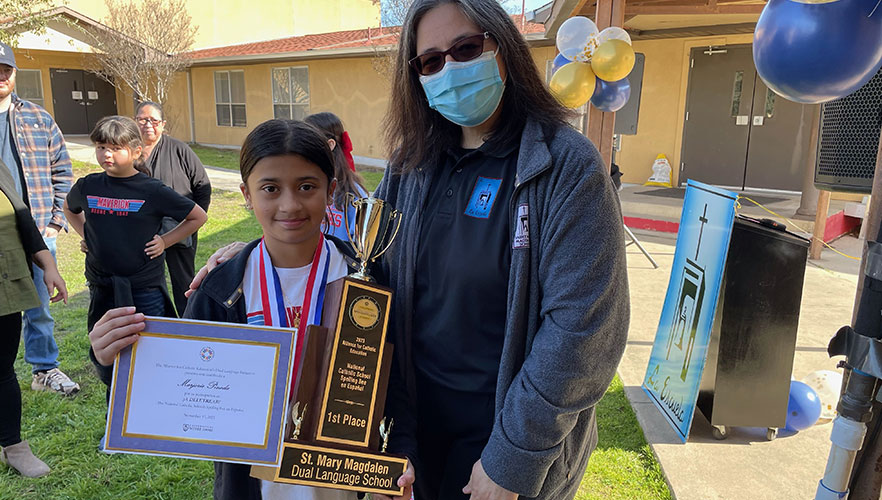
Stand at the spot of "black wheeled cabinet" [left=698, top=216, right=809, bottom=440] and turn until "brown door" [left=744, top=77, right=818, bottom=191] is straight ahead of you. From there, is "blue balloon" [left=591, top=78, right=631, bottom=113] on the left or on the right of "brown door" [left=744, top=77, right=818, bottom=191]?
left

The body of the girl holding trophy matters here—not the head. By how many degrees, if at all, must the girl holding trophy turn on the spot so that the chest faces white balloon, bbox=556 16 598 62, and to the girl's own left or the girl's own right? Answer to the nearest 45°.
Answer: approximately 135° to the girl's own left

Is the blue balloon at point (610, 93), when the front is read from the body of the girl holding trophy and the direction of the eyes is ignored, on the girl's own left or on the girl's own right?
on the girl's own left

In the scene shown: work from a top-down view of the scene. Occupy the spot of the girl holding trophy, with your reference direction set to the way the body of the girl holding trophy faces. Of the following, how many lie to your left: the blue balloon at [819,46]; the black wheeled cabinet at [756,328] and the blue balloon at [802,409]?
3

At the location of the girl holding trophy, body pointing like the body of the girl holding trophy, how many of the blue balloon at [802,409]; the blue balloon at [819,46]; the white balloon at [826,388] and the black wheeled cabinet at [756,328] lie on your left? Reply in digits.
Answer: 4

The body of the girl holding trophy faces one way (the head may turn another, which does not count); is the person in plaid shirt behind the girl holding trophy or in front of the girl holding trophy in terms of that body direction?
behind

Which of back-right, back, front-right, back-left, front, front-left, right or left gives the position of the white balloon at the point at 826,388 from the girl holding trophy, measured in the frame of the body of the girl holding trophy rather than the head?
left

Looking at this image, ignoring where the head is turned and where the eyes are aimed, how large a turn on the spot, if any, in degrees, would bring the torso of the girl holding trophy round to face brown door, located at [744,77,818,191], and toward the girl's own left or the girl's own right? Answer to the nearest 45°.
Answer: approximately 135° to the girl's own left

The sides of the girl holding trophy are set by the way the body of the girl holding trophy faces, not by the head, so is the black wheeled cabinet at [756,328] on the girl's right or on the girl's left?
on the girl's left

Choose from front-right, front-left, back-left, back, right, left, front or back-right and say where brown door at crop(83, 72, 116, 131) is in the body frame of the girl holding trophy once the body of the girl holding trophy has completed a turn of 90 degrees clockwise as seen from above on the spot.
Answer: right

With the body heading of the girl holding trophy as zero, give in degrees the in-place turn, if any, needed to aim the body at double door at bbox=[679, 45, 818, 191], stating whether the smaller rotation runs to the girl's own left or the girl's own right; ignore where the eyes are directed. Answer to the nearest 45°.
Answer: approximately 135° to the girl's own left

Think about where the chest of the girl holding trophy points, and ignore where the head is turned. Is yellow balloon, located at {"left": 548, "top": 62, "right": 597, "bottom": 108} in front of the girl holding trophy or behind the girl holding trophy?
behind

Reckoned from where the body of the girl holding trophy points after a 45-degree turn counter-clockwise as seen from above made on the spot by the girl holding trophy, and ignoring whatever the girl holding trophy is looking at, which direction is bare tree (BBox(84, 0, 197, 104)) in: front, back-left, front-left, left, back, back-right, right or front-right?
back-left

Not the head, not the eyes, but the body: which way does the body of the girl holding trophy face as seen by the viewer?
toward the camera

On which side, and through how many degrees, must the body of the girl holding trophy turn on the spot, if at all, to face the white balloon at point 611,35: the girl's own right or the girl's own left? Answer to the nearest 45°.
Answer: approximately 135° to the girl's own left

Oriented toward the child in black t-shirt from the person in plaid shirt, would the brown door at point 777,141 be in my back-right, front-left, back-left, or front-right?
front-left
